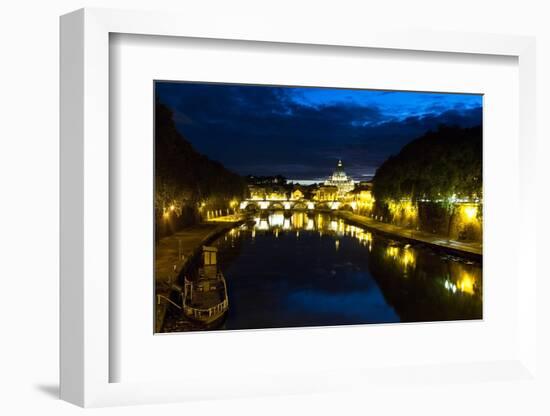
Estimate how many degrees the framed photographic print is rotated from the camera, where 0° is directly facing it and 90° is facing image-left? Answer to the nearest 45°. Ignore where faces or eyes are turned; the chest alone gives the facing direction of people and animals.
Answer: approximately 315°
